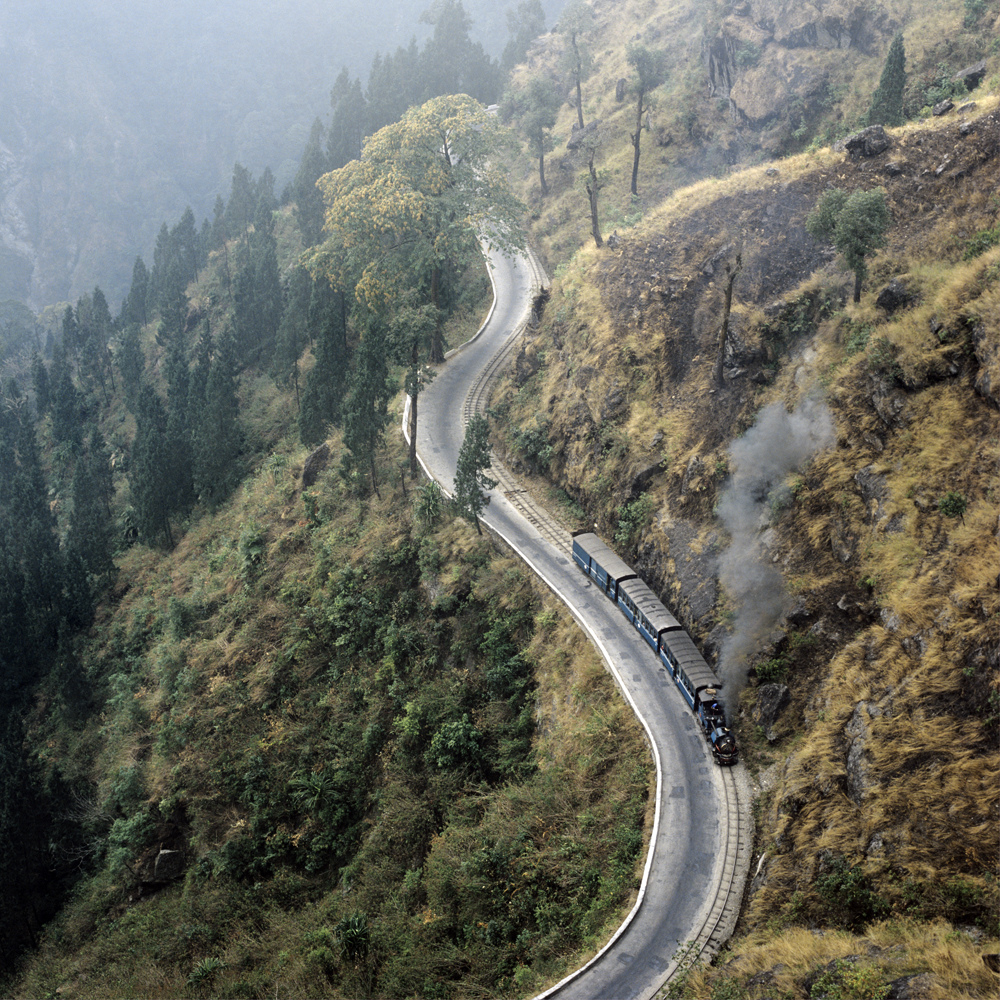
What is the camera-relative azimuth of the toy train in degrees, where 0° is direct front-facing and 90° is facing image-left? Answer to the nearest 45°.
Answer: approximately 315°

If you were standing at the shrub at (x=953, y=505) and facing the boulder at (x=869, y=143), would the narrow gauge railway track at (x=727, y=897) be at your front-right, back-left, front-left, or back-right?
back-left
